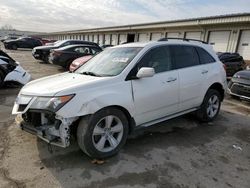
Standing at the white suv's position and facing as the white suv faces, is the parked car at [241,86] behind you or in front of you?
behind

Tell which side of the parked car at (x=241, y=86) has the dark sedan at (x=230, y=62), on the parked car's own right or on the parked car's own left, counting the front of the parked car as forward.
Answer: on the parked car's own right

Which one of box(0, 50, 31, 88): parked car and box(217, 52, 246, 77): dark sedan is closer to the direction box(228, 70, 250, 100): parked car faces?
the parked car

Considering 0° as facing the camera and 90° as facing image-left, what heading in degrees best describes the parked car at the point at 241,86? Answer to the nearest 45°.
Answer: approximately 45°

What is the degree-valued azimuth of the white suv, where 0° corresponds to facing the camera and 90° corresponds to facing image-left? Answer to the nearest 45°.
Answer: approximately 45°

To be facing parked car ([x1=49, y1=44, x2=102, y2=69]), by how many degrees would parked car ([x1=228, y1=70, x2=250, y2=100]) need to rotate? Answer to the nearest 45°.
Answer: approximately 45° to its right

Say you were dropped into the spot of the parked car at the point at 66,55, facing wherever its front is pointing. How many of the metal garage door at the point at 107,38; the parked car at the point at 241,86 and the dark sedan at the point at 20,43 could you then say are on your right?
1

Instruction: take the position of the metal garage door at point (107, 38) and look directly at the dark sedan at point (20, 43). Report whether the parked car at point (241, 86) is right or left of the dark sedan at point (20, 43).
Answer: left

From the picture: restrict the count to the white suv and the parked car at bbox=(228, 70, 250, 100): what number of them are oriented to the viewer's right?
0

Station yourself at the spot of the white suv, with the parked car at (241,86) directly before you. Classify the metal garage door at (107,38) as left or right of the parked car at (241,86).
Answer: left
